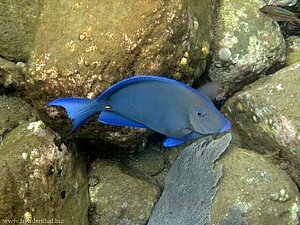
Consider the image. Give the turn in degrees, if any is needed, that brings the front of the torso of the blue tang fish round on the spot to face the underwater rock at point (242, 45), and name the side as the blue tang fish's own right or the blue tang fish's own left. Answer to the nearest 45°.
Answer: approximately 90° to the blue tang fish's own left

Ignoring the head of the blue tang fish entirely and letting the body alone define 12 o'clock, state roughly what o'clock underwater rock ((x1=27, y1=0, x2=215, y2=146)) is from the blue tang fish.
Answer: The underwater rock is roughly at 8 o'clock from the blue tang fish.

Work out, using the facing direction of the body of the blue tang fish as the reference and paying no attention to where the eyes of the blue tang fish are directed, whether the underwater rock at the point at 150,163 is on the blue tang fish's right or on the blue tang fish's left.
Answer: on the blue tang fish's left

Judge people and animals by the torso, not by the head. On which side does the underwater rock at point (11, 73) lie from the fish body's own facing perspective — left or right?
on its left

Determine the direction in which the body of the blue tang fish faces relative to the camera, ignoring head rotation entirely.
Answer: to the viewer's right
